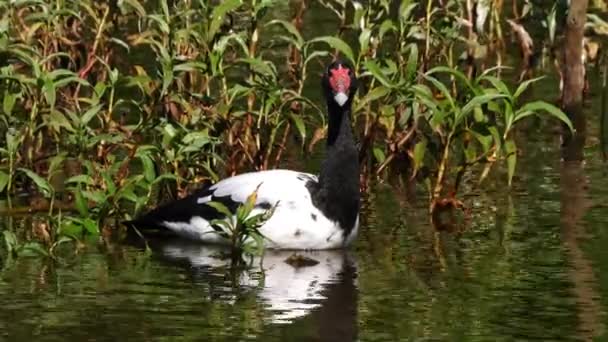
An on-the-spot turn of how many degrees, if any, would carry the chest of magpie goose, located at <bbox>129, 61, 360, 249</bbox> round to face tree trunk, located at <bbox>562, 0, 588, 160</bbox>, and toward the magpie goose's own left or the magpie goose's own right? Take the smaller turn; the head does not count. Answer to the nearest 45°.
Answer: approximately 45° to the magpie goose's own left

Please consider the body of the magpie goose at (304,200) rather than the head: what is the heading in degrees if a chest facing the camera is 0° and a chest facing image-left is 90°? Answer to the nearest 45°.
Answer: approximately 270°
